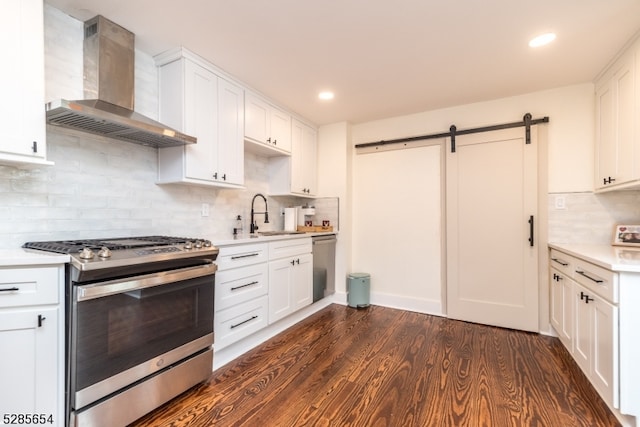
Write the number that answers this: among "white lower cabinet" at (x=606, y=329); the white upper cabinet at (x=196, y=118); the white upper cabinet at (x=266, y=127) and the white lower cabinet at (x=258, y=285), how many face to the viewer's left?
1

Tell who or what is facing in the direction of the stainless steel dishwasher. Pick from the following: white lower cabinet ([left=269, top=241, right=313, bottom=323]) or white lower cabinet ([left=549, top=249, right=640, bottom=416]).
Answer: white lower cabinet ([left=549, top=249, right=640, bottom=416])

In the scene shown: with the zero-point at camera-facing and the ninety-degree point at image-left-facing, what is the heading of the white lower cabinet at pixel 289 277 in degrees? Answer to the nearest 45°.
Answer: approximately 315°

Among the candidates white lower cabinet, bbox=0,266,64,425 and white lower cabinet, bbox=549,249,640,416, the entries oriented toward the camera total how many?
1

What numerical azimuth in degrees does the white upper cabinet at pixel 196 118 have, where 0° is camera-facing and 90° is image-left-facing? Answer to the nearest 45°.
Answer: approximately 315°

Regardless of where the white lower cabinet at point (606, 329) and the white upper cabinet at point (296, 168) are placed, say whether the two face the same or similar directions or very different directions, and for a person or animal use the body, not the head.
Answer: very different directions

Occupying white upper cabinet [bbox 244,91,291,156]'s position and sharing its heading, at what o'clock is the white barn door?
The white barn door is roughly at 11 o'clock from the white upper cabinet.

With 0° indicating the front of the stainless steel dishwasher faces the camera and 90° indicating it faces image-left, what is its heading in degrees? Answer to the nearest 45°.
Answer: approximately 315°

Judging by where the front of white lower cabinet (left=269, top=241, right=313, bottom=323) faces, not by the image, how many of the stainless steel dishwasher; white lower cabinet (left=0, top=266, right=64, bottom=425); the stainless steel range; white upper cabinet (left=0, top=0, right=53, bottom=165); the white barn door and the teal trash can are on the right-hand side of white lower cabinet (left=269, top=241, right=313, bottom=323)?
3

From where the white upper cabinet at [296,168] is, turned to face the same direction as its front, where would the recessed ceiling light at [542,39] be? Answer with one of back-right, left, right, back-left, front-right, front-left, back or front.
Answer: front

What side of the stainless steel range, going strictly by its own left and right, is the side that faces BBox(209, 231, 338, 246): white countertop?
left
